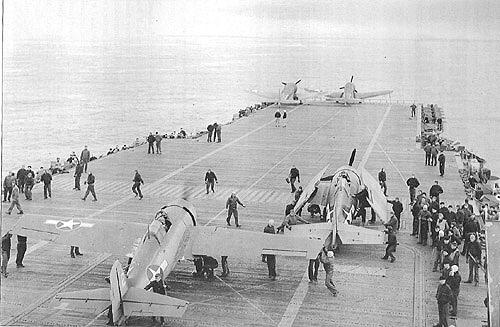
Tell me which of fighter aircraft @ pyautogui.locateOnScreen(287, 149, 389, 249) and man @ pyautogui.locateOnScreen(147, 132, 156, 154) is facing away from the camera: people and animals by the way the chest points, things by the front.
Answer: the fighter aircraft

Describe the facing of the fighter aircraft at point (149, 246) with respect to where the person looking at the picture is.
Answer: facing away from the viewer and to the right of the viewer

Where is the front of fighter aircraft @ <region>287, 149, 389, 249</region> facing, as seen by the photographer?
facing away from the viewer
